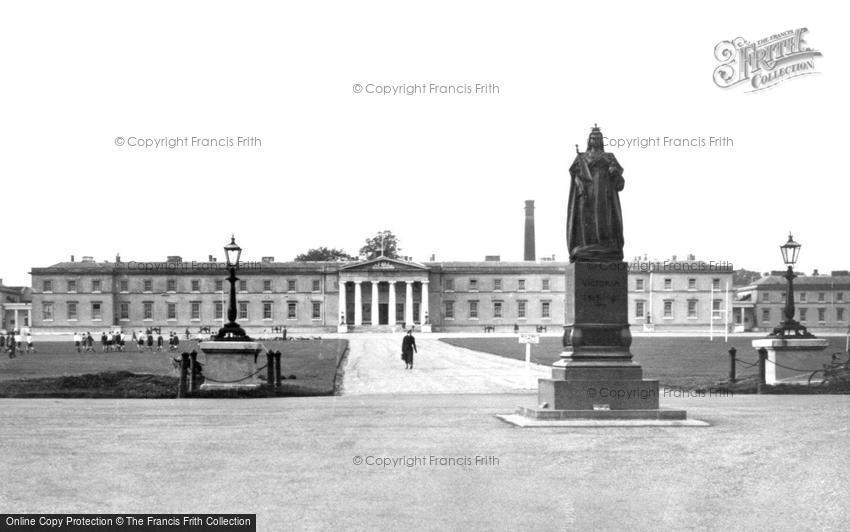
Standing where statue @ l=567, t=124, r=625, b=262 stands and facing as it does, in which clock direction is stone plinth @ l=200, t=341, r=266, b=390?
The stone plinth is roughly at 4 o'clock from the statue.

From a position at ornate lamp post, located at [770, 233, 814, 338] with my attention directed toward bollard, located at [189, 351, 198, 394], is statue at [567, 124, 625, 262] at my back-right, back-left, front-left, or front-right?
front-left

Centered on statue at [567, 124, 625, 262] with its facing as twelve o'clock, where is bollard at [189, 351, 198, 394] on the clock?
The bollard is roughly at 4 o'clock from the statue.

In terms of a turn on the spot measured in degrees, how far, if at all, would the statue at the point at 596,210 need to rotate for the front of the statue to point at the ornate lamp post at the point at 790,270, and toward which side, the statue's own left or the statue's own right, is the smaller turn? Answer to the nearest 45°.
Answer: approximately 135° to the statue's own left

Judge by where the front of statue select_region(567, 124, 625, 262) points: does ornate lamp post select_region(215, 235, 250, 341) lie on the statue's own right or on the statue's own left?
on the statue's own right

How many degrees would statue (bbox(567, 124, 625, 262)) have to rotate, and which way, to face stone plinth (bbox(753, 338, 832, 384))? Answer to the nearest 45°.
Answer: approximately 135° to its left

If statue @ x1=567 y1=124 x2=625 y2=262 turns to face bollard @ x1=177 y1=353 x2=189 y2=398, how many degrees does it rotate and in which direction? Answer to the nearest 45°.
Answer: approximately 135° to its right

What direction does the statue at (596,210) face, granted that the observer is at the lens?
facing the viewer
